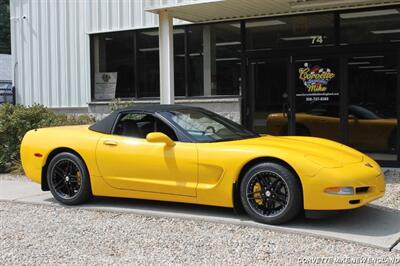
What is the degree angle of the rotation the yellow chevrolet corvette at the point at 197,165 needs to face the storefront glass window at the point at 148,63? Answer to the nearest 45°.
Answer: approximately 135° to its left

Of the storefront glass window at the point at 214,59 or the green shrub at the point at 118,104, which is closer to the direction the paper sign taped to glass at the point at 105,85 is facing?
the green shrub

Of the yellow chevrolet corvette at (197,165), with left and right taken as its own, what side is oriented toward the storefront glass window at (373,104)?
left

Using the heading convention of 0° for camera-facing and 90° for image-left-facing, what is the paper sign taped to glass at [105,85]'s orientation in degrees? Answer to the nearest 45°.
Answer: approximately 0°

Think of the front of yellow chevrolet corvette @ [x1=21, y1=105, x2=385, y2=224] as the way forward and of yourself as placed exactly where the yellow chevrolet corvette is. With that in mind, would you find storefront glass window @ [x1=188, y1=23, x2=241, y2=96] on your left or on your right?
on your left

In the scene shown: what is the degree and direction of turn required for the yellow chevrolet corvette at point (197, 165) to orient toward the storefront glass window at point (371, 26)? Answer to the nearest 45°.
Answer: approximately 90° to its left

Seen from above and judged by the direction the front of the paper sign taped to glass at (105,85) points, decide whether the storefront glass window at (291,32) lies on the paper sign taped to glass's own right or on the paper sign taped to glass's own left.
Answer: on the paper sign taped to glass's own left

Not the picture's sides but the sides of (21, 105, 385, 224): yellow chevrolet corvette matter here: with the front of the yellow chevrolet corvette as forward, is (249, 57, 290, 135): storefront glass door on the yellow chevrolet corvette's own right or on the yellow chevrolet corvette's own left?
on the yellow chevrolet corvette's own left
